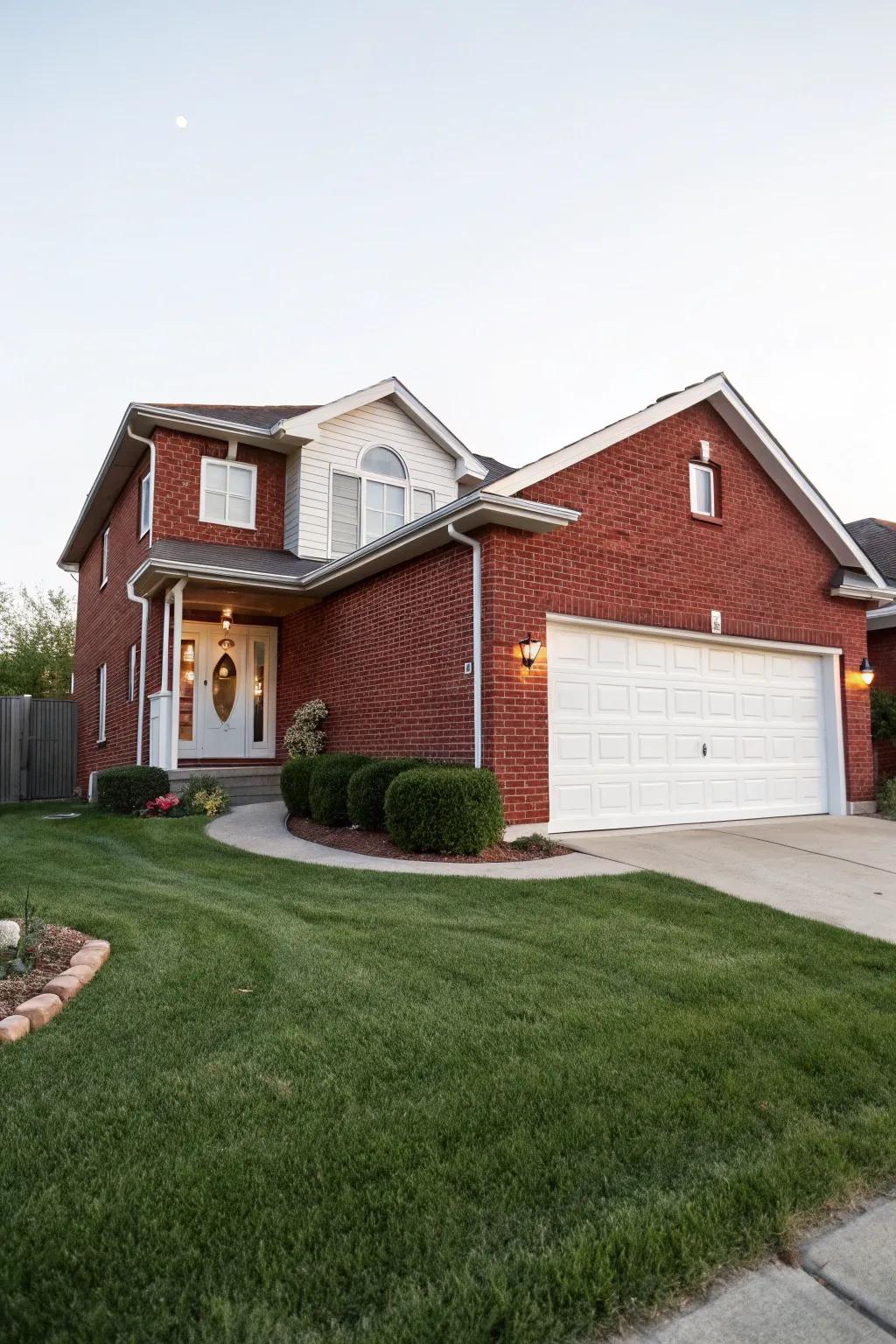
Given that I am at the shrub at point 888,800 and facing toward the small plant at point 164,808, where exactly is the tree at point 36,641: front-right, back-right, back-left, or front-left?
front-right

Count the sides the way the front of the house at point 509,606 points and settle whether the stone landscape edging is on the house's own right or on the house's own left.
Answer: on the house's own right

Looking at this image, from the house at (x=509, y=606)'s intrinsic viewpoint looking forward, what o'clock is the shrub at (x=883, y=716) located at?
The shrub is roughly at 10 o'clock from the house.

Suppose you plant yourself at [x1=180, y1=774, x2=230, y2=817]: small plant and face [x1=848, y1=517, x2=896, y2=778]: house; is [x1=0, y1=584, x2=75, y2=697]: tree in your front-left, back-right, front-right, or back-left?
back-left

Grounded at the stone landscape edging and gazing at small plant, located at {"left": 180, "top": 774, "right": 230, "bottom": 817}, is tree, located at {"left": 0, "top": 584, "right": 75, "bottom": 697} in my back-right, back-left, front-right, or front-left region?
front-left

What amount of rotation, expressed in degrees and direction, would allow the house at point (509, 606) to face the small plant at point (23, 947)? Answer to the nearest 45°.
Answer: approximately 90° to its right

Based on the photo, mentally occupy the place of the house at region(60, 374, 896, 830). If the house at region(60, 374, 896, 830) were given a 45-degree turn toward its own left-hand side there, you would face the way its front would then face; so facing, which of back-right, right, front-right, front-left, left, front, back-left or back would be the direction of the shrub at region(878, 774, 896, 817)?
front

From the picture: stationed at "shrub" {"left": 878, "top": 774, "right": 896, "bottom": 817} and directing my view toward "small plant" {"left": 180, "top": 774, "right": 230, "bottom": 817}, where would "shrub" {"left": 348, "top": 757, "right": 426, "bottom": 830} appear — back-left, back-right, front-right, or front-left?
front-left

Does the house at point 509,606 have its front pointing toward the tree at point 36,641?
no

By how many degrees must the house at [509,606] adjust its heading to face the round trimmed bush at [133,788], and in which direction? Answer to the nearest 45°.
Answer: approximately 135° to its right

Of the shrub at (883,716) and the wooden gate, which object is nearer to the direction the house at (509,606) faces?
the shrub

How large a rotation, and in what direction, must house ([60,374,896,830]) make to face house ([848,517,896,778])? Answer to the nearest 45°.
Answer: approximately 90° to its left

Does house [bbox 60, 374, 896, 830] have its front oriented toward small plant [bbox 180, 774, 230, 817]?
no

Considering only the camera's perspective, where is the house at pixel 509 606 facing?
facing the viewer and to the right of the viewer
